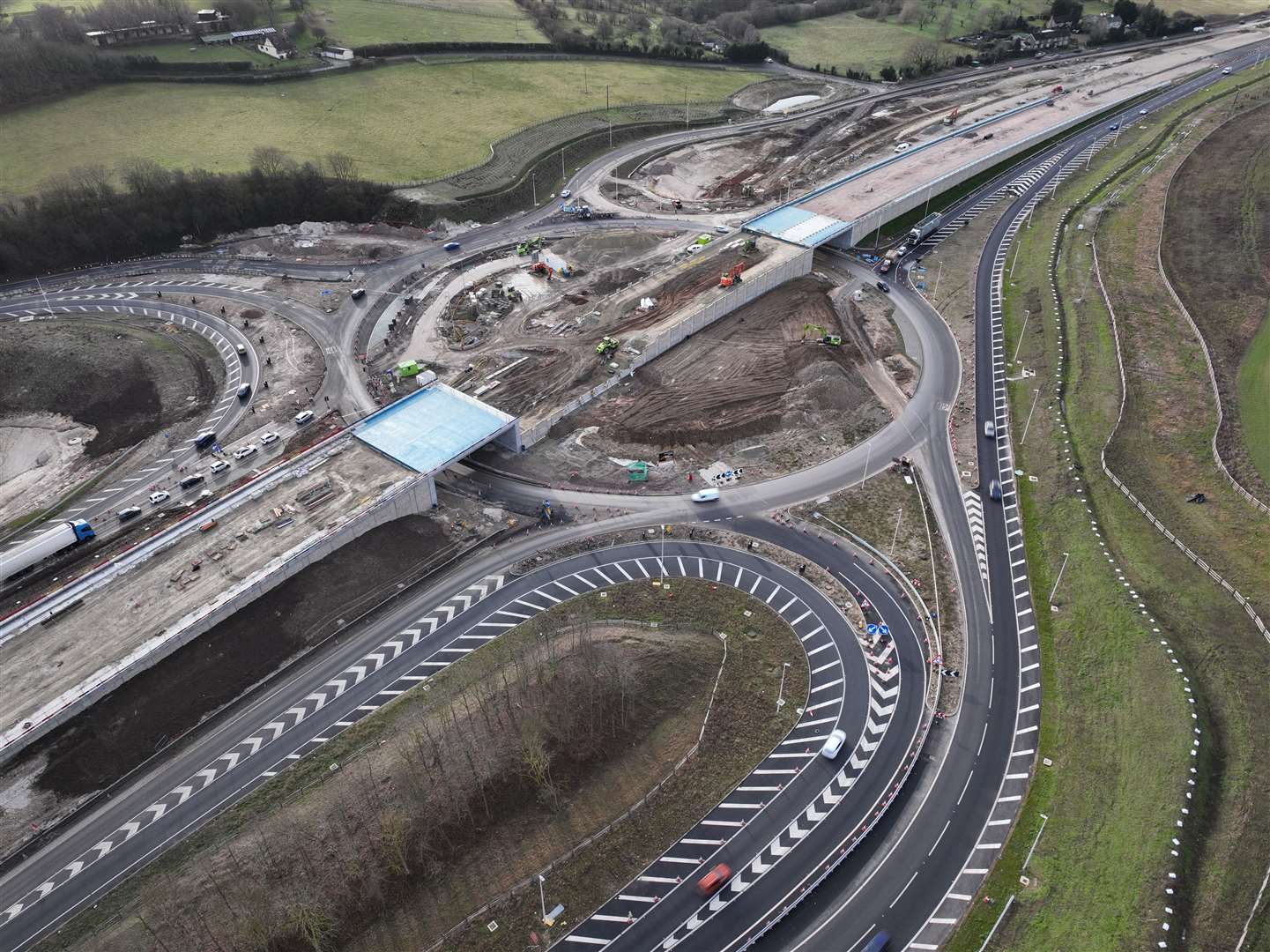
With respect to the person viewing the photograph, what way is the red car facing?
facing away from the viewer and to the right of the viewer

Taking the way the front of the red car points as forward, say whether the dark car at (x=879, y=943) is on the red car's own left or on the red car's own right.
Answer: on the red car's own right
